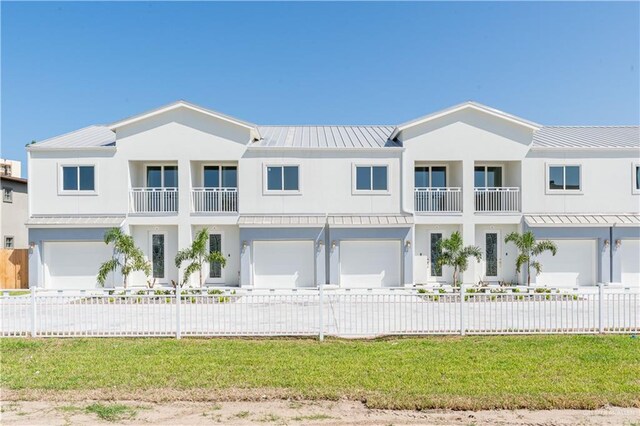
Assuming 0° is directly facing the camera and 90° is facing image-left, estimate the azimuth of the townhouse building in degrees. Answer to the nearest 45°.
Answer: approximately 0°

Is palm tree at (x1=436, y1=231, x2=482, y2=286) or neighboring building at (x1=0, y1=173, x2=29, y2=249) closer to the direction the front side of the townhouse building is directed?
the palm tree

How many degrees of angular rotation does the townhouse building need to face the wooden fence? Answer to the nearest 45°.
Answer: approximately 90° to its right
